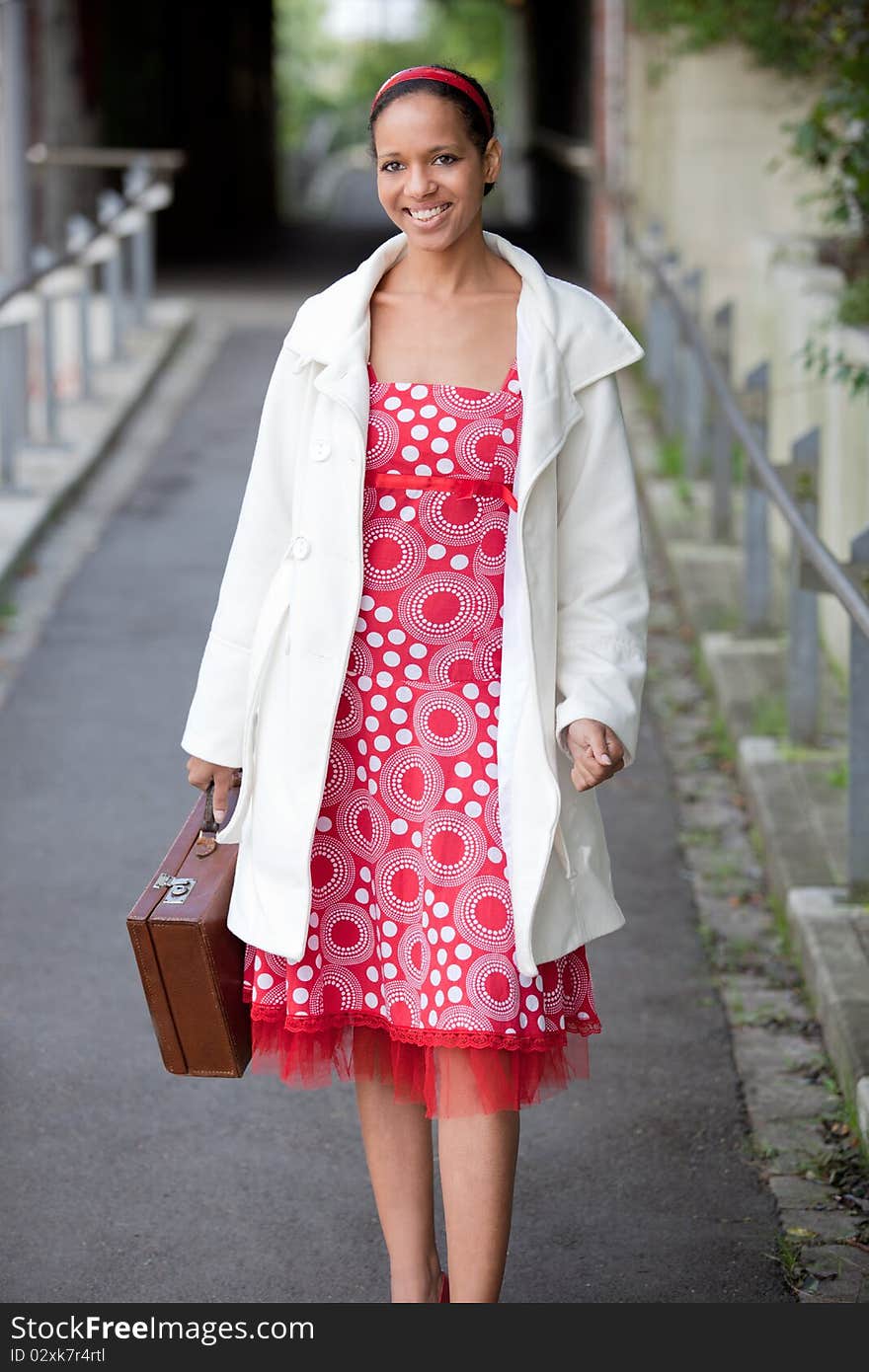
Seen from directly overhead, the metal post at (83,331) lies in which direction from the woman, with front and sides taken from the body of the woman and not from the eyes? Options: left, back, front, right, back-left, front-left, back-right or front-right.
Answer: back

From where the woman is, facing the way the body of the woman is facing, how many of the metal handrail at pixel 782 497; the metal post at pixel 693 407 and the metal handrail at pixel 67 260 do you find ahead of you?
0

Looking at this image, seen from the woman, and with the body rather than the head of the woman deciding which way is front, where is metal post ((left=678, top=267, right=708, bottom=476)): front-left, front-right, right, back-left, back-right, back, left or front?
back

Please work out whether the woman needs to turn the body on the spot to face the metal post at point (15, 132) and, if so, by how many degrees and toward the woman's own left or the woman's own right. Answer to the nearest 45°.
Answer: approximately 180°

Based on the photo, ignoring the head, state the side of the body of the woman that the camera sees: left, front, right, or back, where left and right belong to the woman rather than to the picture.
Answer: front

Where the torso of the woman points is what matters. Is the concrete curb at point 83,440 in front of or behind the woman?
behind

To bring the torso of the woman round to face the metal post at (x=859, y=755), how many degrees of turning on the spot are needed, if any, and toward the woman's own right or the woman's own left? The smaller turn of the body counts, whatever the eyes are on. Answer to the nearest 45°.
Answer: approximately 135° to the woman's own left

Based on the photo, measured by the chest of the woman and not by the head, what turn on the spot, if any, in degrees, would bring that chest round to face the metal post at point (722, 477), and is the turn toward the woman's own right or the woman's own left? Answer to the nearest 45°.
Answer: approximately 180°

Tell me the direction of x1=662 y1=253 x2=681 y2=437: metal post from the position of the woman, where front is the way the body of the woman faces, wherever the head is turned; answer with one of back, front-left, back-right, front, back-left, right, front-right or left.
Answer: back

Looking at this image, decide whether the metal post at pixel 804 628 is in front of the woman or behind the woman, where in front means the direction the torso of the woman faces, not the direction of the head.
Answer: behind

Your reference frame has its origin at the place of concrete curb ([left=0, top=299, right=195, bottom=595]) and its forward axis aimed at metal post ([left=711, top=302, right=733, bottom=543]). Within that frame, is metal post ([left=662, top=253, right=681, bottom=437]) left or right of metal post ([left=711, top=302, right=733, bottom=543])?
left

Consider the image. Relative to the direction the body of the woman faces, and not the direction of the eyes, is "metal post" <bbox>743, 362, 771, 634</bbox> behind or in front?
behind
